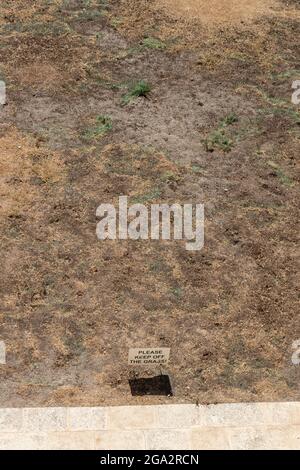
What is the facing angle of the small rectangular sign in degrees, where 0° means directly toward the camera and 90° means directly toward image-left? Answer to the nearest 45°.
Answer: approximately 0°
